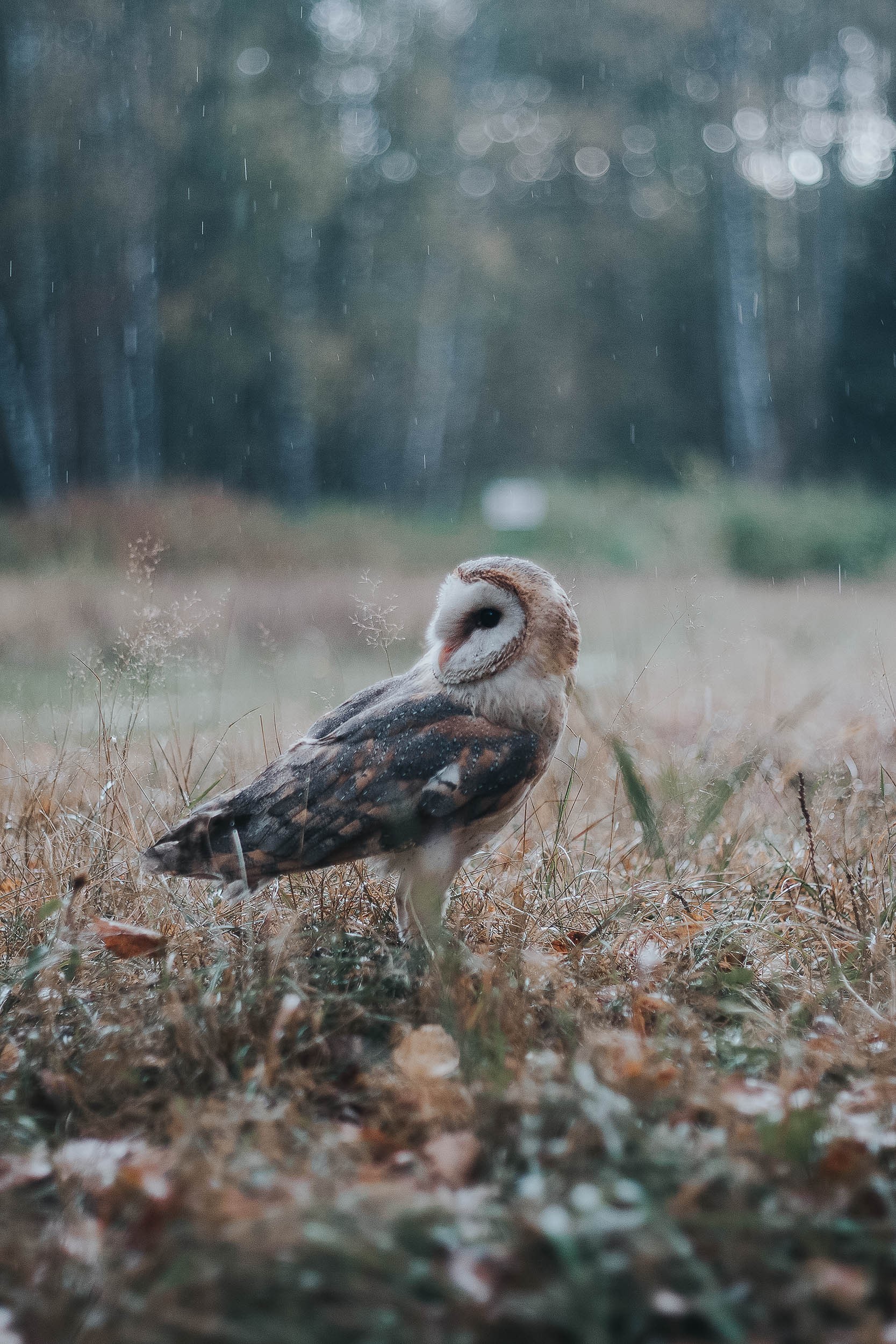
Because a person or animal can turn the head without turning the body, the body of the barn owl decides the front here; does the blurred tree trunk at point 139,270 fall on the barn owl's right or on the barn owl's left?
on the barn owl's left

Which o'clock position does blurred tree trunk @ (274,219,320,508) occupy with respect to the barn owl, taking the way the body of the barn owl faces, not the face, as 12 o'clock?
The blurred tree trunk is roughly at 9 o'clock from the barn owl.

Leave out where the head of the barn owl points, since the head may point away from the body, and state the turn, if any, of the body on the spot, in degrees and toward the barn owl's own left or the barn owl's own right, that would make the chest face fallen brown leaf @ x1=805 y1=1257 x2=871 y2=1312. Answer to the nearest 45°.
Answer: approximately 90° to the barn owl's own right

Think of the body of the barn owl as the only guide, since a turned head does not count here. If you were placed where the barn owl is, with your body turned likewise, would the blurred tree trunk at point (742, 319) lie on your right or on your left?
on your left

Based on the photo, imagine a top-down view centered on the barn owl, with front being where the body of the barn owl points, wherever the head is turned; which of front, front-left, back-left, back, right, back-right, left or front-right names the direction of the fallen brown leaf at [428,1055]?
right

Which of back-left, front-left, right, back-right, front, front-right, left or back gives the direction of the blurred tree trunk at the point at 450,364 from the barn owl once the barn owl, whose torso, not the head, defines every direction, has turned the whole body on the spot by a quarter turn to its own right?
back

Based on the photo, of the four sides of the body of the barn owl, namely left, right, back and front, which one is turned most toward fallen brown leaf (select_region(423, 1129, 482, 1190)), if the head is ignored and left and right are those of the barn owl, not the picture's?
right

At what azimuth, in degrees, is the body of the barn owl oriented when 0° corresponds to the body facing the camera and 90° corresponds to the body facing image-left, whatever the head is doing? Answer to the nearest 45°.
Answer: approximately 270°
